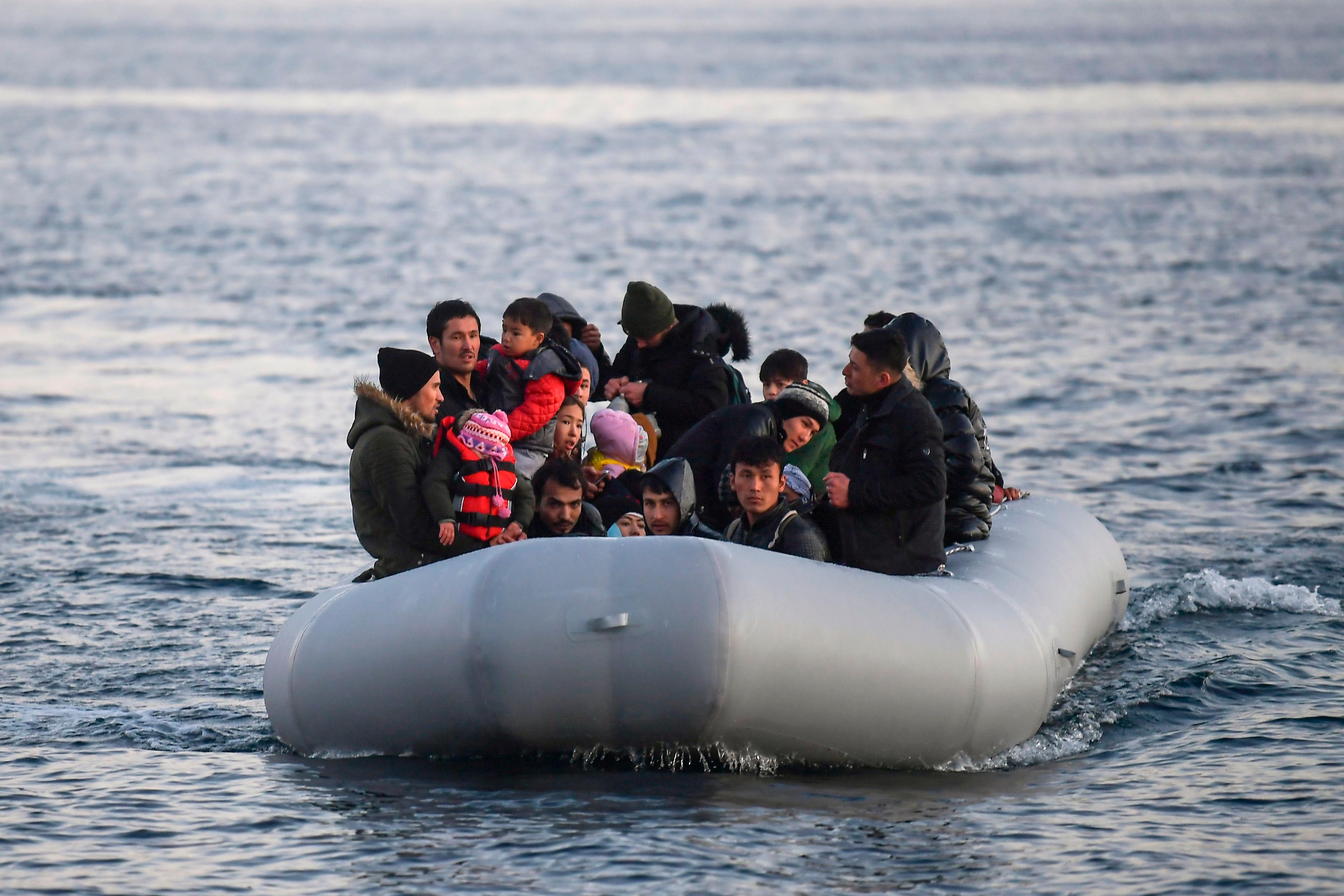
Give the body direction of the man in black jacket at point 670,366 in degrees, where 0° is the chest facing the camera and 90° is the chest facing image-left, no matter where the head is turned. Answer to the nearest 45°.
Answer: approximately 45°

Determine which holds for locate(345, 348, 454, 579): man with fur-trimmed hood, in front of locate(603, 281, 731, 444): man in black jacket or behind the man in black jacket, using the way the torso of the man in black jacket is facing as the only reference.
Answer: in front

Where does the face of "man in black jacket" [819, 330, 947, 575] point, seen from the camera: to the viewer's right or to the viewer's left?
to the viewer's left

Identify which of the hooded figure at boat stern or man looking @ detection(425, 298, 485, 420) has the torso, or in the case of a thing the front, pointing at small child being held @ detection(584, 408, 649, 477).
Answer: the hooded figure at boat stern

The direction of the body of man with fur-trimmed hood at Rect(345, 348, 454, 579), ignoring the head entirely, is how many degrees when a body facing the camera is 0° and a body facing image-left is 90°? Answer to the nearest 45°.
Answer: approximately 270°

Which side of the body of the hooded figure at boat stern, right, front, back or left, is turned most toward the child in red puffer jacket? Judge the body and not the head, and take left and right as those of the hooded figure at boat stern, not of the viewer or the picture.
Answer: front

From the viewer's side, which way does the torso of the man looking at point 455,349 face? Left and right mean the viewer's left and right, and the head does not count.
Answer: facing the viewer and to the right of the viewer

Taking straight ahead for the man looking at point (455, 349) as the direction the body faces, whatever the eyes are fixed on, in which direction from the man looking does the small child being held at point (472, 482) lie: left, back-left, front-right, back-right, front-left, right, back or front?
front-right

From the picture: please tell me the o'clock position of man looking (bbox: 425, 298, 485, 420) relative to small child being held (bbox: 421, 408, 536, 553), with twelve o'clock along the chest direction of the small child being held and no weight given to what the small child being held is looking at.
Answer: The man looking is roughly at 6 o'clock from the small child being held.

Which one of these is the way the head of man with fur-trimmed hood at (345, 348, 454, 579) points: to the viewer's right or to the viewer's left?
to the viewer's right

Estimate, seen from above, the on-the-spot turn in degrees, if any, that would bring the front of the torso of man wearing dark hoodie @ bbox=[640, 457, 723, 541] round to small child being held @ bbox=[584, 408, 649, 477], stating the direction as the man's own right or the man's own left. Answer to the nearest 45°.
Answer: approximately 135° to the man's own right

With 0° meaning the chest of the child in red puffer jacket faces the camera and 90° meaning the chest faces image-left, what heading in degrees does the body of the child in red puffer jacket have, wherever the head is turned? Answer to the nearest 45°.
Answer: approximately 45°

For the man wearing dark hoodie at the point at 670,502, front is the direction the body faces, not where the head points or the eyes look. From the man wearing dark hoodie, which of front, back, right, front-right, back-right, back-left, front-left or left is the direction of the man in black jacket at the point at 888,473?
back-left

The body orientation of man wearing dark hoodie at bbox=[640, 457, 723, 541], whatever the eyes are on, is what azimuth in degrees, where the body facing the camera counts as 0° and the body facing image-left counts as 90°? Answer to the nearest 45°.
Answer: approximately 45°
